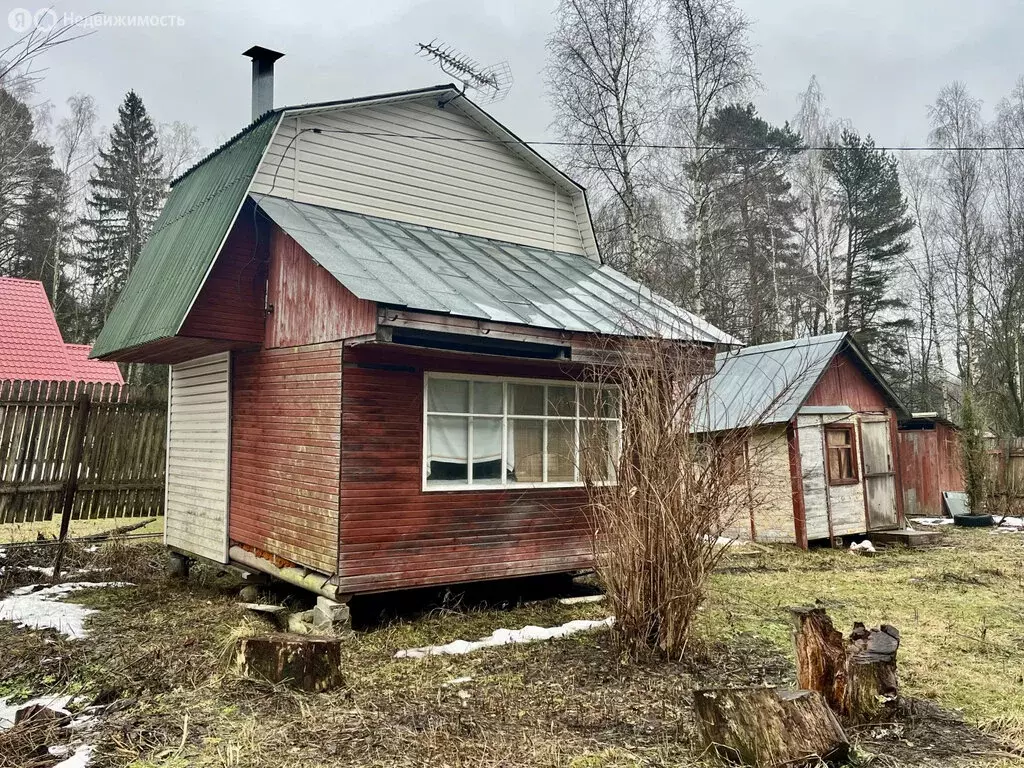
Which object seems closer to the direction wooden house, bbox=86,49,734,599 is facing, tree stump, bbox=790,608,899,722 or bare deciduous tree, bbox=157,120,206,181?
the tree stump

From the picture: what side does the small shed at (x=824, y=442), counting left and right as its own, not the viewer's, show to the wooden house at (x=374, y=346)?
right

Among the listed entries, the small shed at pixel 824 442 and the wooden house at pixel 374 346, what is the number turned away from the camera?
0

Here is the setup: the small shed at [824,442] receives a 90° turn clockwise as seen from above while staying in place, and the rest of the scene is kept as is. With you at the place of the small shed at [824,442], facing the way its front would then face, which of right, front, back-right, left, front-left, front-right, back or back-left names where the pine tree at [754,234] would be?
back-right

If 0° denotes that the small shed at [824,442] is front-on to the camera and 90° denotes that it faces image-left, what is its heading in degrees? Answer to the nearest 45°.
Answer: approximately 315°

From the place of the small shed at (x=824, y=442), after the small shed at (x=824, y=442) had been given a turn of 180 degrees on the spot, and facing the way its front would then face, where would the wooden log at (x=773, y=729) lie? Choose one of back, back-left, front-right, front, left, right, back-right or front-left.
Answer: back-left

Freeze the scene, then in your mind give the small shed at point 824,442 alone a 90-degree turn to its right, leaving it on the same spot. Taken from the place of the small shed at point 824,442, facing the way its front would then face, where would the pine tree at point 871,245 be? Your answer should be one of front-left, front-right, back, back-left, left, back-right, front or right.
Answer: back-right

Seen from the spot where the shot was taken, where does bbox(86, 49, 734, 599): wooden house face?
facing the viewer and to the right of the viewer

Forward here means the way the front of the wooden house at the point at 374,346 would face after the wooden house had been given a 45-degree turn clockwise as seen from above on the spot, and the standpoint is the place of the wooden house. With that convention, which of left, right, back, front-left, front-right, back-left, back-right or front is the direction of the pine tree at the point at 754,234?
back-left

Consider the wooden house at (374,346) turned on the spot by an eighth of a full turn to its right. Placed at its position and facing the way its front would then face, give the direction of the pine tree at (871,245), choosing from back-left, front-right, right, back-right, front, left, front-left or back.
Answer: back-left

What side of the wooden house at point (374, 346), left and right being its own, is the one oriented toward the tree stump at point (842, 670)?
front

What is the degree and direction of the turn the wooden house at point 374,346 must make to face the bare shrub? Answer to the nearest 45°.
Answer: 0° — it already faces it
